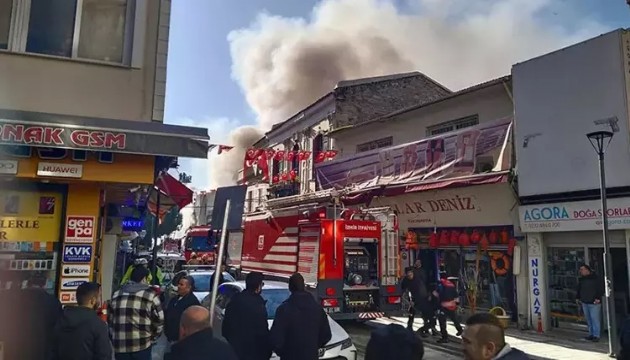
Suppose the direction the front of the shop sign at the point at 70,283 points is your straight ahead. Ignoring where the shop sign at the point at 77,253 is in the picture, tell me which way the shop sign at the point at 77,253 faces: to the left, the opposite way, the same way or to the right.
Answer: the same way

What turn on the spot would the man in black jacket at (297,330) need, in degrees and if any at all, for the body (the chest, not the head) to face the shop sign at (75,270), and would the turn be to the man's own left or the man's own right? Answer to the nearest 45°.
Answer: approximately 45° to the man's own left

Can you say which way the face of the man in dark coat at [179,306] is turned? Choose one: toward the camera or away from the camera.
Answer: toward the camera

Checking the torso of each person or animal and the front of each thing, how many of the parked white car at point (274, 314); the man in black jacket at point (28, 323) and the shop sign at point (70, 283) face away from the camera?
1

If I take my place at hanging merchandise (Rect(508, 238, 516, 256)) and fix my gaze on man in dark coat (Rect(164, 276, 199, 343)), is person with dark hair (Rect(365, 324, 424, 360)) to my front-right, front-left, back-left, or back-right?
front-left

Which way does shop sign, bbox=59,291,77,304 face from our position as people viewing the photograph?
facing the viewer

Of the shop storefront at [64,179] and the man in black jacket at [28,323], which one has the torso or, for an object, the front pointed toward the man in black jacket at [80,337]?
the shop storefront

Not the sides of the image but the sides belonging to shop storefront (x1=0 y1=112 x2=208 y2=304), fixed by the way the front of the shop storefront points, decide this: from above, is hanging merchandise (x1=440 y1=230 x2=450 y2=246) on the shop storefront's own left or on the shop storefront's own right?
on the shop storefront's own left

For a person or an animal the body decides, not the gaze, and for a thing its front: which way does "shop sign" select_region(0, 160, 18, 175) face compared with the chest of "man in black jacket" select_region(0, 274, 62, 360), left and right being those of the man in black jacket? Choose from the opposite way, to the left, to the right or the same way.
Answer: the opposite way

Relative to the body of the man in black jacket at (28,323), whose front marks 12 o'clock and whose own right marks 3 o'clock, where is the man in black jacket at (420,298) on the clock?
the man in black jacket at (420,298) is roughly at 2 o'clock from the man in black jacket at (28,323).

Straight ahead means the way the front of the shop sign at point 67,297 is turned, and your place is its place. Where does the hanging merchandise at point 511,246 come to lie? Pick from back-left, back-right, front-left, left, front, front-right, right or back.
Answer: left

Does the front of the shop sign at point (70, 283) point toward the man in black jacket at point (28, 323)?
yes

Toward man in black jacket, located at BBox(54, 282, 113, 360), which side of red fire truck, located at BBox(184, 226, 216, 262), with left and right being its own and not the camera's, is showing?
front

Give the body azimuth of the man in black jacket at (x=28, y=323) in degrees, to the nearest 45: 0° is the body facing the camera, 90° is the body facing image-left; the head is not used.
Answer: approximately 180°

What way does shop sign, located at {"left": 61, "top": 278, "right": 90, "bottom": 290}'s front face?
toward the camera

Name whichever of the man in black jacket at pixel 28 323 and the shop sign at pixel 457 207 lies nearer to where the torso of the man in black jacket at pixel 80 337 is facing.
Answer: the shop sign

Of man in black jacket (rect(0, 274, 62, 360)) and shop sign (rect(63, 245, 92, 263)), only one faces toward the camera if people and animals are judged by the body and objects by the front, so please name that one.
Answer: the shop sign

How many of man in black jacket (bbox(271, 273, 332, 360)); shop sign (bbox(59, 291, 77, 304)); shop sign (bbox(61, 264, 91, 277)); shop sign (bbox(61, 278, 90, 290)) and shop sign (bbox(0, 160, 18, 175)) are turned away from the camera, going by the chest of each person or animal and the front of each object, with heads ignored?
1

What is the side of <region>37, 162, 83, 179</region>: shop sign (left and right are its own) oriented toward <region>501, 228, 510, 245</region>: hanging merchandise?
left

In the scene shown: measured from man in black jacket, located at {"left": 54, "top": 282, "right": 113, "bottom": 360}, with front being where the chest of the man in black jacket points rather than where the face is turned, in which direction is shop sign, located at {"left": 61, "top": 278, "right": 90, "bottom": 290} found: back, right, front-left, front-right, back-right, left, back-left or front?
front-left
